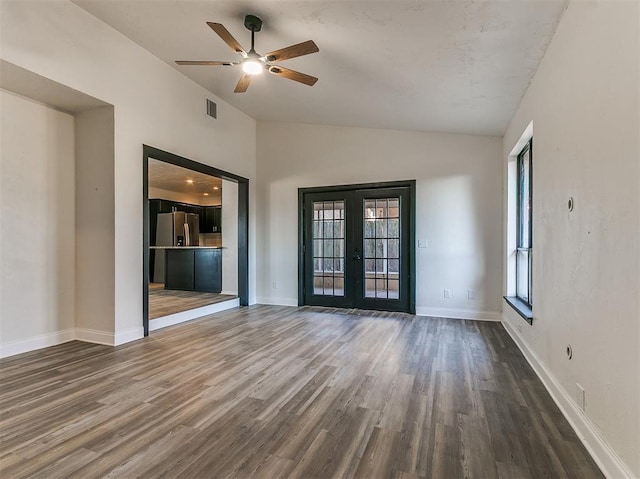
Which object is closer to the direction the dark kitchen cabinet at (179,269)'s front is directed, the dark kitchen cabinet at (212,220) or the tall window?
the tall window

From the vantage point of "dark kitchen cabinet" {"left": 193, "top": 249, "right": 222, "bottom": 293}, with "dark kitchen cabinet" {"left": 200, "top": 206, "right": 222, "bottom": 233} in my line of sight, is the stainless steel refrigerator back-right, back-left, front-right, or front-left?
front-left

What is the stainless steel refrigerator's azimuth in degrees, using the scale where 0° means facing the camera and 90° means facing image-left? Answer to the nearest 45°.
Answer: approximately 315°

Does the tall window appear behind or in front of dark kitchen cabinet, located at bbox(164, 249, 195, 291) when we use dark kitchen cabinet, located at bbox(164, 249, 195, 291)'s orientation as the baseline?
in front

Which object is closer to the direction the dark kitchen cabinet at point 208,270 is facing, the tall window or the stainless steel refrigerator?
the tall window

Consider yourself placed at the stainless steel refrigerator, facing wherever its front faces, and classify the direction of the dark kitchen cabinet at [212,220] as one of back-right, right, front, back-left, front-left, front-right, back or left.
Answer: left

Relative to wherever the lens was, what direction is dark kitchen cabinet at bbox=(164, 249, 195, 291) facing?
facing the viewer

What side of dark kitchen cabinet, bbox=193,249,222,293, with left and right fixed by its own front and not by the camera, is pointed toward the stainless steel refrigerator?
back

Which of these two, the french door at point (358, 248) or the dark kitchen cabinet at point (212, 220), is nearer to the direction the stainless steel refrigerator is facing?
the french door

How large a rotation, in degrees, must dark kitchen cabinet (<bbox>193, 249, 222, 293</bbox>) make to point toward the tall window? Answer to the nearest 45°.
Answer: approximately 45° to its left

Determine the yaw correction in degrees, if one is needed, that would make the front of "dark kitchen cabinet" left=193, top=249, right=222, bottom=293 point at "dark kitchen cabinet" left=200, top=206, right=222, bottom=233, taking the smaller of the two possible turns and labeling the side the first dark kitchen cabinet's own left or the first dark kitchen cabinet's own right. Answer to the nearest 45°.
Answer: approximately 180°

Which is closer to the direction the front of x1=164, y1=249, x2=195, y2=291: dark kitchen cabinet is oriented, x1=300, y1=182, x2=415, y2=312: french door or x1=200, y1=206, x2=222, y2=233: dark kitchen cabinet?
the french door

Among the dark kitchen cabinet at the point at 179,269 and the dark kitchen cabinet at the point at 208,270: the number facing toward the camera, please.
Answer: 2
